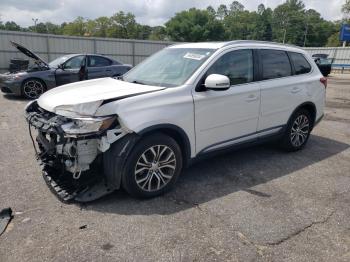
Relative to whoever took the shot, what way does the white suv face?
facing the viewer and to the left of the viewer

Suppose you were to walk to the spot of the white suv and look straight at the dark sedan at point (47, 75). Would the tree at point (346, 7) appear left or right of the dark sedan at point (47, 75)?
right

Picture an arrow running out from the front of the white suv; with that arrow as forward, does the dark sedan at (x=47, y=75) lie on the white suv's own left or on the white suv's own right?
on the white suv's own right

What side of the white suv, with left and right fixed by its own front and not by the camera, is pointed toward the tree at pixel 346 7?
back
